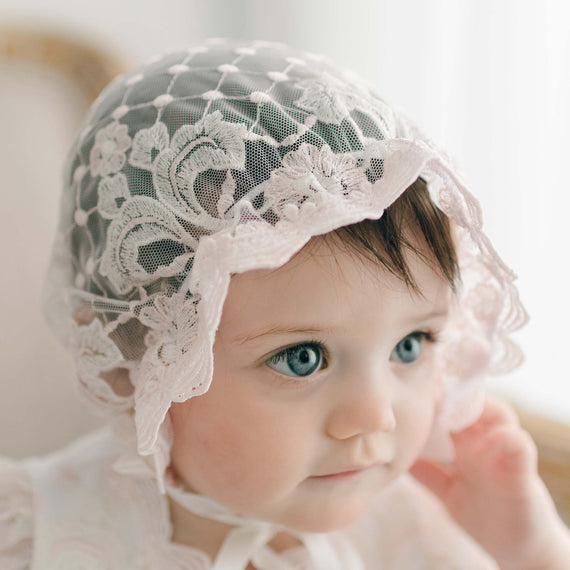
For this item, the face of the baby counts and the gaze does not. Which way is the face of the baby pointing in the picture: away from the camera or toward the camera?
toward the camera

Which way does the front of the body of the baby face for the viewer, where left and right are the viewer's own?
facing the viewer and to the right of the viewer
